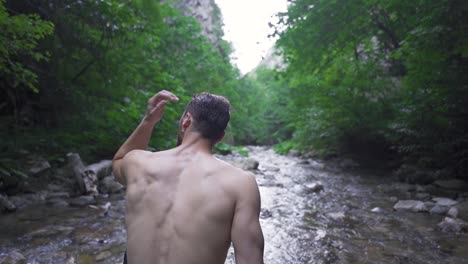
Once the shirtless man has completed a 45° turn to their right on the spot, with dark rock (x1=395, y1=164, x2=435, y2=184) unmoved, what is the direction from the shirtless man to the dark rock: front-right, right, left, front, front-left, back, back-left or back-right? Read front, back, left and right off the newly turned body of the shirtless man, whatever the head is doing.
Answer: front

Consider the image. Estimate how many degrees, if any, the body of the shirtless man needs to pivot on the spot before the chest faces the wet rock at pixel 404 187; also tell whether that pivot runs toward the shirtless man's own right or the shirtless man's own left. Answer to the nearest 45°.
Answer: approximately 45° to the shirtless man's own right

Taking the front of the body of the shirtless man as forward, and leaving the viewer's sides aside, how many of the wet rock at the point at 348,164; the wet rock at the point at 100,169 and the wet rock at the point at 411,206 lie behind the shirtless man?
0

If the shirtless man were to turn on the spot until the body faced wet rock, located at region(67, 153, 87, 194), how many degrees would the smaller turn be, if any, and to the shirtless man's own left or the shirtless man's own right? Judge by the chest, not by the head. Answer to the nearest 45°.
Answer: approximately 45° to the shirtless man's own left

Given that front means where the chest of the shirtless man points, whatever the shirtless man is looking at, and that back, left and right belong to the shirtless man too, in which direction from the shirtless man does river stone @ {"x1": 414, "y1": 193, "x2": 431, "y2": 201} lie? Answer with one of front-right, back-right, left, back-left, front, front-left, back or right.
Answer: front-right

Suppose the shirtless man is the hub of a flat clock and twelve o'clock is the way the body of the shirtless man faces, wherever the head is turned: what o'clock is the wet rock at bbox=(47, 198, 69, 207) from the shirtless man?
The wet rock is roughly at 11 o'clock from the shirtless man.

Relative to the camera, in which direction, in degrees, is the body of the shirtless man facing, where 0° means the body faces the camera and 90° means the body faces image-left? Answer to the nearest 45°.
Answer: approximately 180°

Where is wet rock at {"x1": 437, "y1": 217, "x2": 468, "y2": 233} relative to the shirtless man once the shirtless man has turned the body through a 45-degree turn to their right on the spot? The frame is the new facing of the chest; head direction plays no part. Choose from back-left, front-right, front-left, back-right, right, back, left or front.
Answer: front

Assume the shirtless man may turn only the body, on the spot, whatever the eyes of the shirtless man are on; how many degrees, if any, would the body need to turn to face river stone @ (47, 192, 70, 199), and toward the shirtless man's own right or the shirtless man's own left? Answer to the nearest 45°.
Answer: approximately 45° to the shirtless man's own left

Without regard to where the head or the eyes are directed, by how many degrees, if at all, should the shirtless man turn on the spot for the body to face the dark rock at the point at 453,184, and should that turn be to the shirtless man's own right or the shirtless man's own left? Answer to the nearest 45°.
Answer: approximately 45° to the shirtless man's own right

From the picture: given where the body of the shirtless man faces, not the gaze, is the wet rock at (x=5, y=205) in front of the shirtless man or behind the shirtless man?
in front

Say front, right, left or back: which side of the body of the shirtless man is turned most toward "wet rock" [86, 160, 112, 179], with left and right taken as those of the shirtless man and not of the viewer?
front

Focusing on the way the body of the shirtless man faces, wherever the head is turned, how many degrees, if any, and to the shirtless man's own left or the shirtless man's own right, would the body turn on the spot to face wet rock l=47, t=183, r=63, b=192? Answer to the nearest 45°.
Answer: approximately 45° to the shirtless man's own left

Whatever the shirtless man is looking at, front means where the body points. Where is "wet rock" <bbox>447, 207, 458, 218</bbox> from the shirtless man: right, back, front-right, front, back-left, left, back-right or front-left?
front-right
